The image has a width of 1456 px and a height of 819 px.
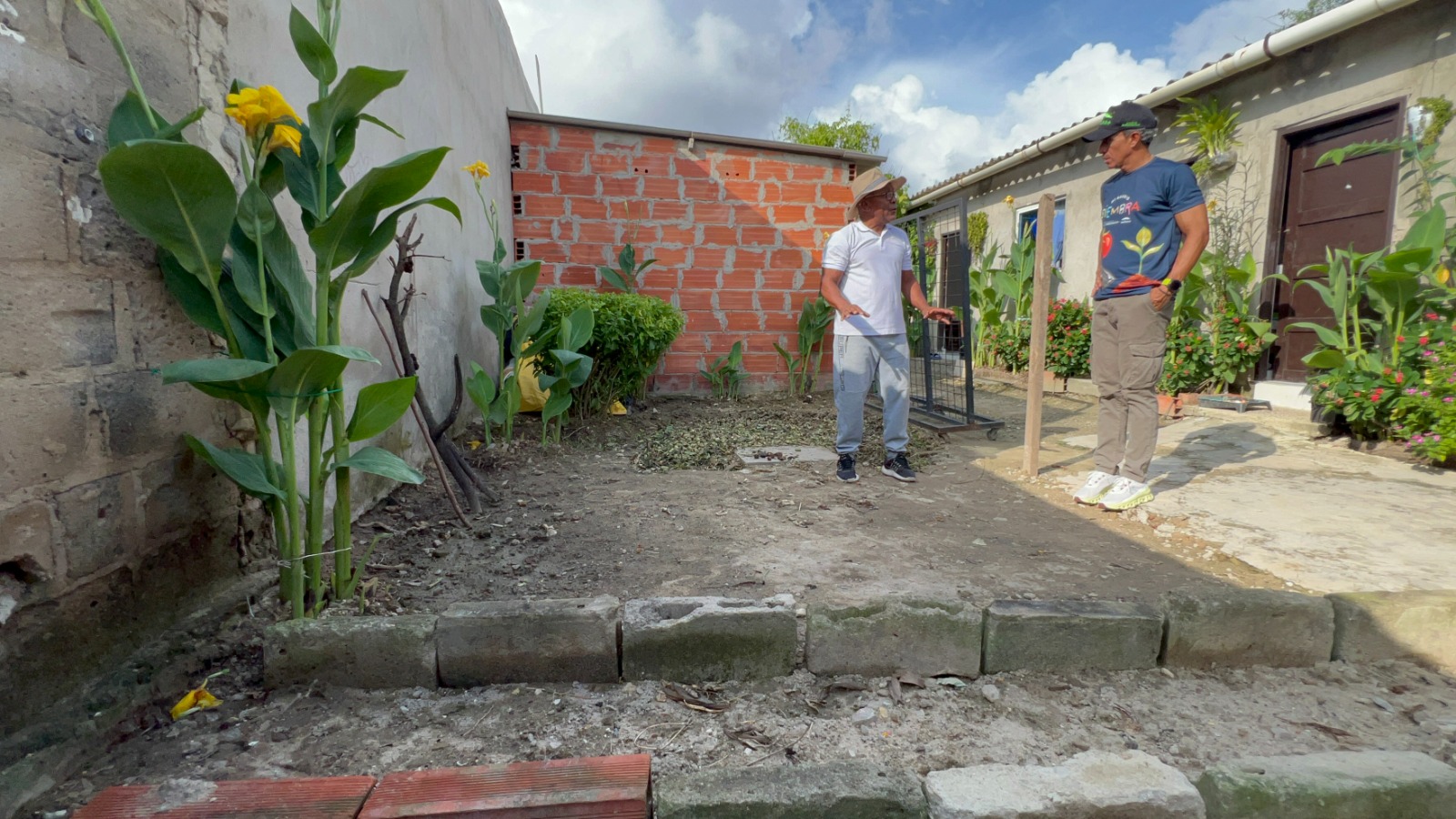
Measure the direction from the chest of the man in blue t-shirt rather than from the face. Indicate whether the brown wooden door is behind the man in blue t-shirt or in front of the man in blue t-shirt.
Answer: behind

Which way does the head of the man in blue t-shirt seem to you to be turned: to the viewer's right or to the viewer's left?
to the viewer's left

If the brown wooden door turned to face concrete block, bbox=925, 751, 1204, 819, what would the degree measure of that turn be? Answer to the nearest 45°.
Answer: approximately 45° to its left

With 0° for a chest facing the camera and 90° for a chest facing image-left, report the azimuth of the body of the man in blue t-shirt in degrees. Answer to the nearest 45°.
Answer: approximately 45°

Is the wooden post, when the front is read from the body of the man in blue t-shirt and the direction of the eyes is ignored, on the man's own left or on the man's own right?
on the man's own right

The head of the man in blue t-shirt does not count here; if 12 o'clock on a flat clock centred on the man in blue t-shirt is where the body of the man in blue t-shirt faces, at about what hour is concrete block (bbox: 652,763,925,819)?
The concrete block is roughly at 11 o'clock from the man in blue t-shirt.

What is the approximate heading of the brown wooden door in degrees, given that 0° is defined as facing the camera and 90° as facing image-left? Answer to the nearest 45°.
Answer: approximately 45°

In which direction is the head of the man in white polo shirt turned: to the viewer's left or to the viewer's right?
to the viewer's right

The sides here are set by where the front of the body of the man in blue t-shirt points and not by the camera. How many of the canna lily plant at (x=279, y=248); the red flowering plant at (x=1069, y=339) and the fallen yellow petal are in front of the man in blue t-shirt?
2

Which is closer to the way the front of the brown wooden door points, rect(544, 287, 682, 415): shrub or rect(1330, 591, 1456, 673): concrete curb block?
the shrub
